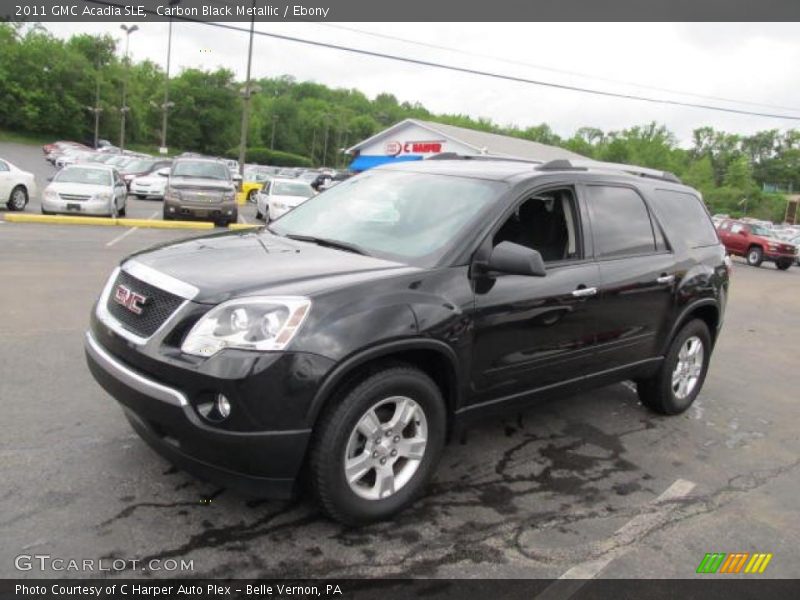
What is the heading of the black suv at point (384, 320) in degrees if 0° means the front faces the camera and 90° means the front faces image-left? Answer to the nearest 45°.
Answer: approximately 45°

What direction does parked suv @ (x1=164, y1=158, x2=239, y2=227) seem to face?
toward the camera

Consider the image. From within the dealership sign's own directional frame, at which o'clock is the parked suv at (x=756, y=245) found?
The parked suv is roughly at 11 o'clock from the dealership sign.

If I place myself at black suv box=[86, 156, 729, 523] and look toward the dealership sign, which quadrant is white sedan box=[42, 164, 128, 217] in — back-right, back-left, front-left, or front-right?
front-left

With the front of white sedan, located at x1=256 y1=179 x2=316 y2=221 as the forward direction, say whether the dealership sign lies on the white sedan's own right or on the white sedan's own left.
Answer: on the white sedan's own left

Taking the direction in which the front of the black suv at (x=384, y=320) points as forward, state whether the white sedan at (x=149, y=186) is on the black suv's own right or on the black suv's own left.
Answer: on the black suv's own right

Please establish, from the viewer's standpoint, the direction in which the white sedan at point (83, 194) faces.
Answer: facing the viewer

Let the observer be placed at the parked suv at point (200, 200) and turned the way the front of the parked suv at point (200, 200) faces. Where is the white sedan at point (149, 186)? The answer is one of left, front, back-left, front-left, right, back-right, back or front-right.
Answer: back

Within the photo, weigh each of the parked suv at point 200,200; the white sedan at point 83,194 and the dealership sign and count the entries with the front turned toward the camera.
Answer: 3

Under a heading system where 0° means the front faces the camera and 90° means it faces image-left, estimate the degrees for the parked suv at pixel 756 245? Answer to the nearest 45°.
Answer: approximately 315°

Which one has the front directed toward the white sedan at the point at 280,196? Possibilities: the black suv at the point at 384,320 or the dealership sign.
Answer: the dealership sign

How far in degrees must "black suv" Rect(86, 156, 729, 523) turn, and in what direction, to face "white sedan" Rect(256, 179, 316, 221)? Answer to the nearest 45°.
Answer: approximately 135° to its right

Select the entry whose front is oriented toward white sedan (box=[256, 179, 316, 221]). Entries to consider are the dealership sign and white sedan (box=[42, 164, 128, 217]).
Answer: the dealership sign

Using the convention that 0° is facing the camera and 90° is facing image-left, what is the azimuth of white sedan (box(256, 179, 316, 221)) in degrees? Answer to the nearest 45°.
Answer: approximately 315°

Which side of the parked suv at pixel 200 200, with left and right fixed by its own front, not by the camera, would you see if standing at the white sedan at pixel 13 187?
right
